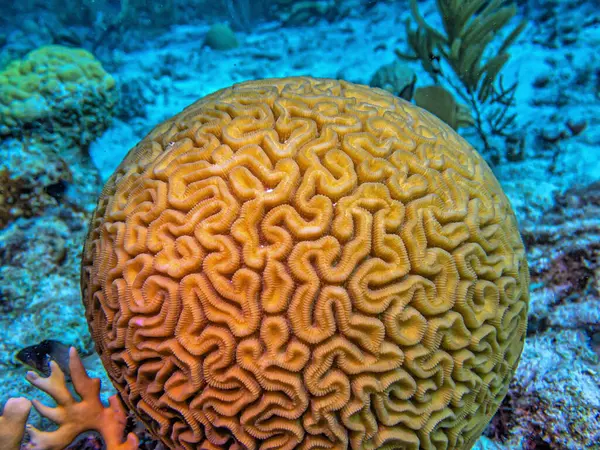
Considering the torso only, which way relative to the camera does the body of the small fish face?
to the viewer's left
